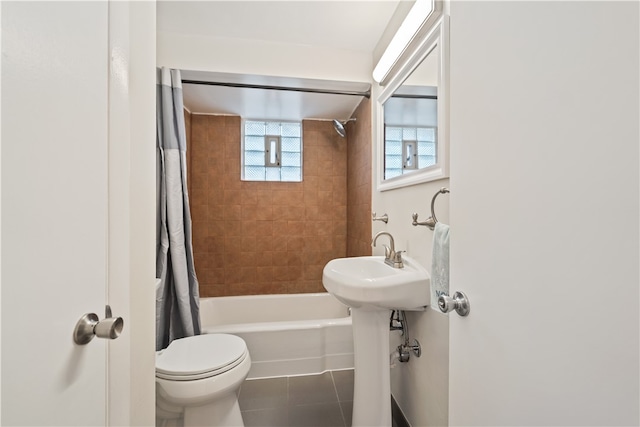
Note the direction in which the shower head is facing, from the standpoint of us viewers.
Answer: facing to the left of the viewer

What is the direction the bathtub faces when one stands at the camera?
facing the viewer

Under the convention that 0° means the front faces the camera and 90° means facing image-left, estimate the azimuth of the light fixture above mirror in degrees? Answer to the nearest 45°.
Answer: approximately 90°

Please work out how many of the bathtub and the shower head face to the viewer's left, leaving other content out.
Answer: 1

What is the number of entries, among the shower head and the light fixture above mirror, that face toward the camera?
0

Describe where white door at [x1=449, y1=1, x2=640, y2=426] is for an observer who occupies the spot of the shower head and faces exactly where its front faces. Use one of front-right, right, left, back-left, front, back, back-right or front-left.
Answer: left

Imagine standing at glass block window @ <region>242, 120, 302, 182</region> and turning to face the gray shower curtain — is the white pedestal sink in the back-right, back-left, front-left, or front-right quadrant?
front-left

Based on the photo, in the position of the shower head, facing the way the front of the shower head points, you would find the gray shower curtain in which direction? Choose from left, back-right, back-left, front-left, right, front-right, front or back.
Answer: front-left
